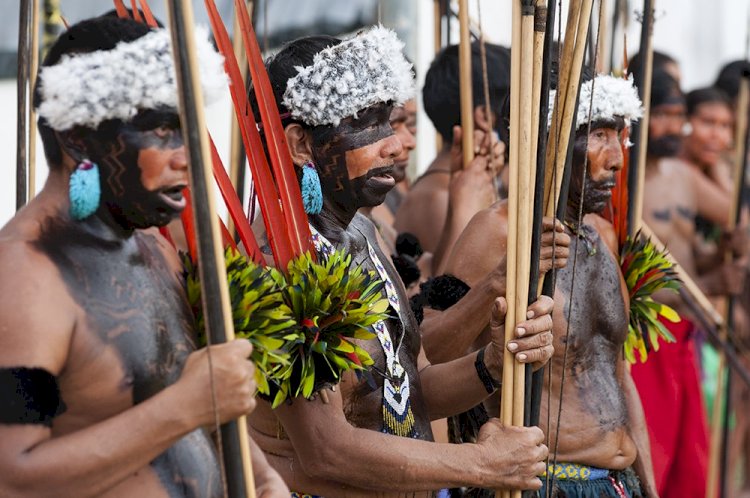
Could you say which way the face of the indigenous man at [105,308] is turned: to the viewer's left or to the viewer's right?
to the viewer's right

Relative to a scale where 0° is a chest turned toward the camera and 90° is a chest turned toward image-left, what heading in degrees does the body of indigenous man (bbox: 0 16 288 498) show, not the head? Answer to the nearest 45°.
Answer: approximately 315°

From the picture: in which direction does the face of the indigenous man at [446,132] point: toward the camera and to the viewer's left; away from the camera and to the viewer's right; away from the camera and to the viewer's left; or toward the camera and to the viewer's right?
away from the camera and to the viewer's right

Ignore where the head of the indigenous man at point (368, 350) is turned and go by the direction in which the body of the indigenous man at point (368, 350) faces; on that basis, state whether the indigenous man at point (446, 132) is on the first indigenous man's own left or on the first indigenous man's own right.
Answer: on the first indigenous man's own left

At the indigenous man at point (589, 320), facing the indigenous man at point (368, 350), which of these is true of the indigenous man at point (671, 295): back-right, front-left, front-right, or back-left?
back-right

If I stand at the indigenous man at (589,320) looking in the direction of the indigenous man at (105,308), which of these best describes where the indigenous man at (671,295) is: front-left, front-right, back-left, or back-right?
back-right
